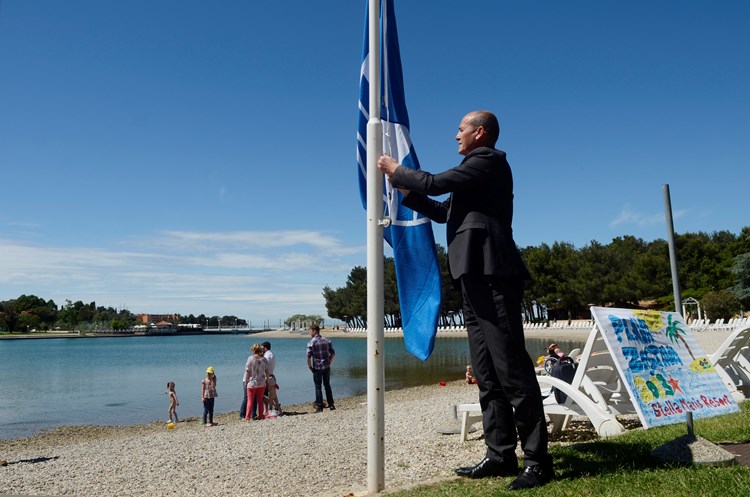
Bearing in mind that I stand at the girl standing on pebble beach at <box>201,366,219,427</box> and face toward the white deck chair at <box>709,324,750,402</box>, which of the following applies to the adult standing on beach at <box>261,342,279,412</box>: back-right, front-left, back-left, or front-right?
front-left

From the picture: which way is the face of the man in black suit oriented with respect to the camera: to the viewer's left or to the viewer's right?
to the viewer's left

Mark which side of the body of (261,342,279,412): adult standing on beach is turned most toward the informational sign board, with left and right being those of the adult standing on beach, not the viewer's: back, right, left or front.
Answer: left

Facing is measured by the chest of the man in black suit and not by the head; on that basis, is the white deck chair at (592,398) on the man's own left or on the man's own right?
on the man's own right

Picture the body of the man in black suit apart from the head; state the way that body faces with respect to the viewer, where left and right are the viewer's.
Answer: facing to the left of the viewer

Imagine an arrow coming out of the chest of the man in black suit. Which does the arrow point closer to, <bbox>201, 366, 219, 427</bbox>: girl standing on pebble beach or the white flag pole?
the white flag pole
